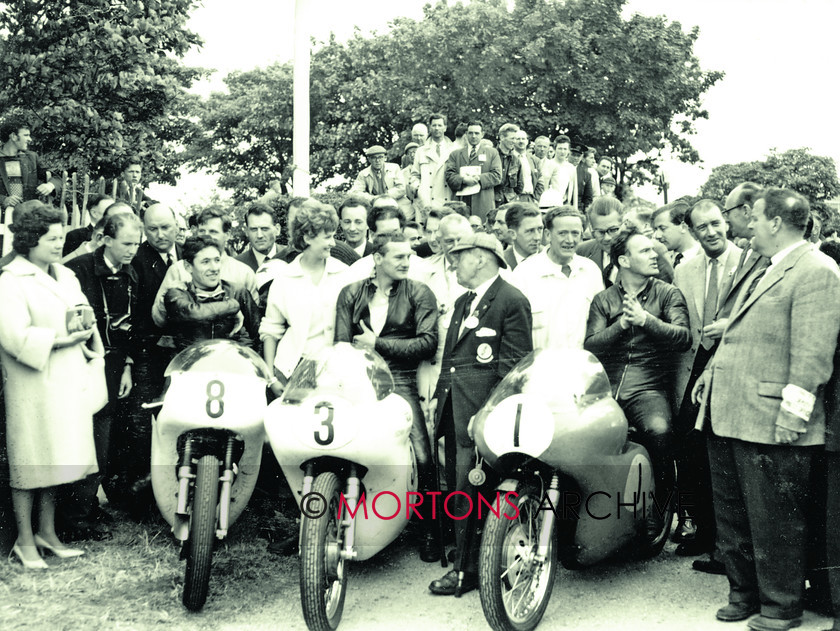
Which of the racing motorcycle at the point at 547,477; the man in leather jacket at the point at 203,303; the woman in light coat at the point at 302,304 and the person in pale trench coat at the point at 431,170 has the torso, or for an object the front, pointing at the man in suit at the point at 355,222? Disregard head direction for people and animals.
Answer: the person in pale trench coat at the point at 431,170

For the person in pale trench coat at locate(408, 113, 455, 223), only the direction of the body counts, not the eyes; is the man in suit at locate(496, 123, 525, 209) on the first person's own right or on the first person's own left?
on the first person's own left

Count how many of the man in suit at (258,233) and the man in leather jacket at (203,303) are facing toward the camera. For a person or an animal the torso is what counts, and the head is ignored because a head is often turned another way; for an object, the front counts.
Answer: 2

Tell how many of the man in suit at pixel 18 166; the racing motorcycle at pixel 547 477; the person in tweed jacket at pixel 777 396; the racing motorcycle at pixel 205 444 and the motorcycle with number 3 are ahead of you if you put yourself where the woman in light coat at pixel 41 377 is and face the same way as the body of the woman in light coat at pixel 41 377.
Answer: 4

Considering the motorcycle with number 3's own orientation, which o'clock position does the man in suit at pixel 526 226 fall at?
The man in suit is roughly at 7 o'clock from the motorcycle with number 3.

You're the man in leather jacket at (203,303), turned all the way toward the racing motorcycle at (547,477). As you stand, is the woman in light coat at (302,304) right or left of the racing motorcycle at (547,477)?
left

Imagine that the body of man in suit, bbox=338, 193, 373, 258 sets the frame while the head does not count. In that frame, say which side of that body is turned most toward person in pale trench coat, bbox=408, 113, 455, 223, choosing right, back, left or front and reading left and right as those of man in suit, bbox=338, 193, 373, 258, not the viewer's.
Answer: back

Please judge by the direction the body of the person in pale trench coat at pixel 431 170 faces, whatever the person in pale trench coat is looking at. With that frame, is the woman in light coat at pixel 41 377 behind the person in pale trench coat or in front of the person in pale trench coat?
in front

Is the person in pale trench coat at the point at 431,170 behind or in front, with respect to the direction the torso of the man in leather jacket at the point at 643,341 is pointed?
behind

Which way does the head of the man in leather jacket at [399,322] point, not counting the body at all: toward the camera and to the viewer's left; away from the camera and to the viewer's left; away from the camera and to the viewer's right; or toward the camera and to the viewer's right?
toward the camera and to the viewer's right
